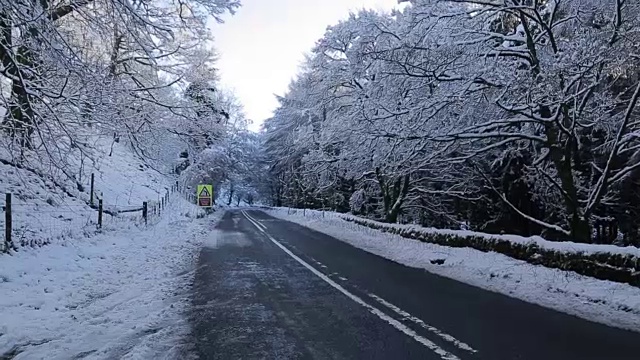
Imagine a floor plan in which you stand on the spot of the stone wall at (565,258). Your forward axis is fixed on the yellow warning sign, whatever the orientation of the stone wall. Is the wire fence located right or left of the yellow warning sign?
left

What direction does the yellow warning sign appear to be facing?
toward the camera

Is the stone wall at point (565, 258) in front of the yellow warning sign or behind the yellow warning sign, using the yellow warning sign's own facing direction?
in front

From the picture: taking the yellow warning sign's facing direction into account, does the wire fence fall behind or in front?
in front
